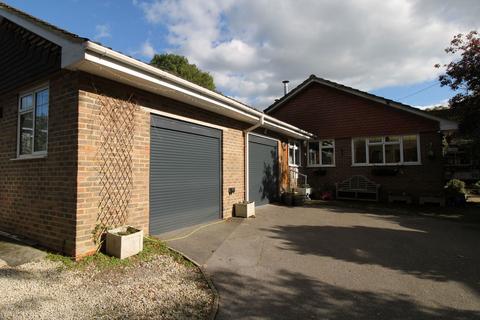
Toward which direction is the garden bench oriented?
toward the camera

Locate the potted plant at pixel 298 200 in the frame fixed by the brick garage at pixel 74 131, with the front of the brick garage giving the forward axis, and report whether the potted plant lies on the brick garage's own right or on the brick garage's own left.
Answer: on the brick garage's own left

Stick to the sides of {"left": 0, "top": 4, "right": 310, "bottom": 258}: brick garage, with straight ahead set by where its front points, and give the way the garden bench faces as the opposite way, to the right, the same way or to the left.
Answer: to the right

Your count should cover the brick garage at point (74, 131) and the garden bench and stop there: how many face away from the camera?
0

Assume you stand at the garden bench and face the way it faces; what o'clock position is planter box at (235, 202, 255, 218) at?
The planter box is roughly at 1 o'clock from the garden bench.

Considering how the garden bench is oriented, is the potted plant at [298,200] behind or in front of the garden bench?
in front

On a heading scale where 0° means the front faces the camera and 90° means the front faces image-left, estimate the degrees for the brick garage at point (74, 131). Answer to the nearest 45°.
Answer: approximately 315°

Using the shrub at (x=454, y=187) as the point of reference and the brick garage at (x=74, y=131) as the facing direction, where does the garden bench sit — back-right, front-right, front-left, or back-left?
front-right

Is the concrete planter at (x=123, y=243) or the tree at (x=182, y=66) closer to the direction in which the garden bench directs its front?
the concrete planter

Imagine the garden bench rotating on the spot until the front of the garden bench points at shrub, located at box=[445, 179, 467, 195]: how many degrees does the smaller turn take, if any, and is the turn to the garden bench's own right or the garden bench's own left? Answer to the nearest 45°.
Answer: approximately 135° to the garden bench's own left

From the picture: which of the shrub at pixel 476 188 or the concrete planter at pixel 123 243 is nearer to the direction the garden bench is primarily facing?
the concrete planter
